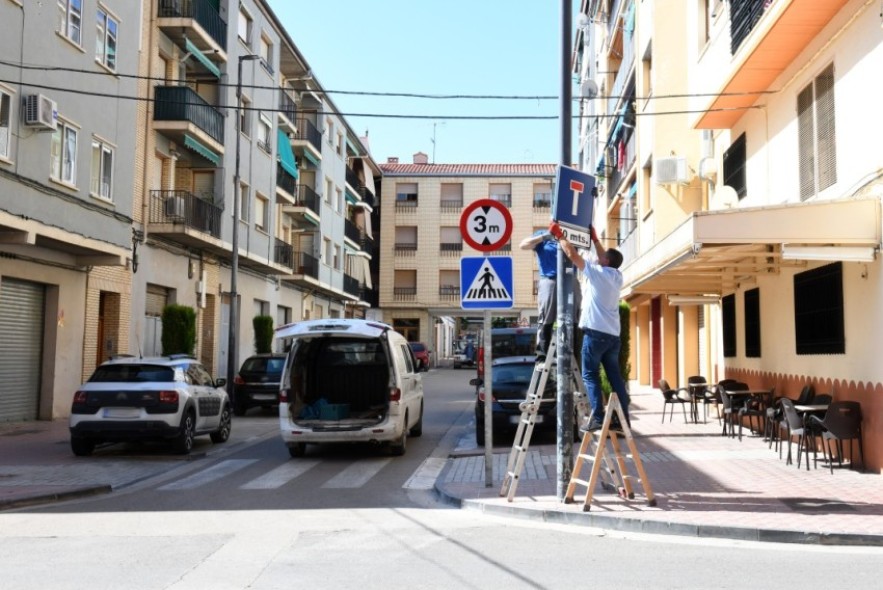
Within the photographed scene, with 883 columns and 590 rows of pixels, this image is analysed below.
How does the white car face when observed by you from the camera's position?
facing away from the viewer and to the right of the viewer

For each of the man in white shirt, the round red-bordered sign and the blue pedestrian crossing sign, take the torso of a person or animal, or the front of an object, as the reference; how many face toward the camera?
2

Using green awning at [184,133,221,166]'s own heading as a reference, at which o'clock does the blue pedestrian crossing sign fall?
The blue pedestrian crossing sign is roughly at 1 o'clock from the green awning.

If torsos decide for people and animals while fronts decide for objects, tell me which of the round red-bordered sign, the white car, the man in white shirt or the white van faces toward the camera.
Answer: the round red-bordered sign

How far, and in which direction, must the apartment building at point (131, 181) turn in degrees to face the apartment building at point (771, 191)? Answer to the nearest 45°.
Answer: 0° — it already faces it

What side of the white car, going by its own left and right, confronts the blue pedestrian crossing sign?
right

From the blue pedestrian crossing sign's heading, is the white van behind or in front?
behind

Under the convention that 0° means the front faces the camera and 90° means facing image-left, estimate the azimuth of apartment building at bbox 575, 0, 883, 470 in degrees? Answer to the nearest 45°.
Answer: approximately 45°

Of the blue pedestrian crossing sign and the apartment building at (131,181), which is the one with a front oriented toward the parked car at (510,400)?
the apartment building

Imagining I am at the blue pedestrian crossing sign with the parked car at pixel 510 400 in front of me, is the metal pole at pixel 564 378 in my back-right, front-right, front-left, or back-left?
back-right

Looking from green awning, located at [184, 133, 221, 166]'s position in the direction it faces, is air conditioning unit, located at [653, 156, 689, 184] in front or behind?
in front

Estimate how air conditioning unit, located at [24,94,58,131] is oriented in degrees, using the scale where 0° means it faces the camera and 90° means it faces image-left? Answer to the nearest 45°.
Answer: approximately 315°

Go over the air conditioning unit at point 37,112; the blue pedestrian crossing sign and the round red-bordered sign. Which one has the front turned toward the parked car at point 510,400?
the air conditioning unit

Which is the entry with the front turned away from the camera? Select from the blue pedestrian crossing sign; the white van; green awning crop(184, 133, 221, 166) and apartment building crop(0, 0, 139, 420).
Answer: the white van

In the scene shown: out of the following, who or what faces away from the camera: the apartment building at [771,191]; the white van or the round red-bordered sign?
the white van

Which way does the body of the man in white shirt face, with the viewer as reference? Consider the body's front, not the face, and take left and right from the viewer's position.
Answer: facing away from the viewer and to the left of the viewer

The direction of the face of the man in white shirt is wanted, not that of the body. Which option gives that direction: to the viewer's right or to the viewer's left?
to the viewer's left

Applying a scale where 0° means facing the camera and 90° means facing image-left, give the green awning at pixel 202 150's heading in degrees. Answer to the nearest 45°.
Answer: approximately 315°
